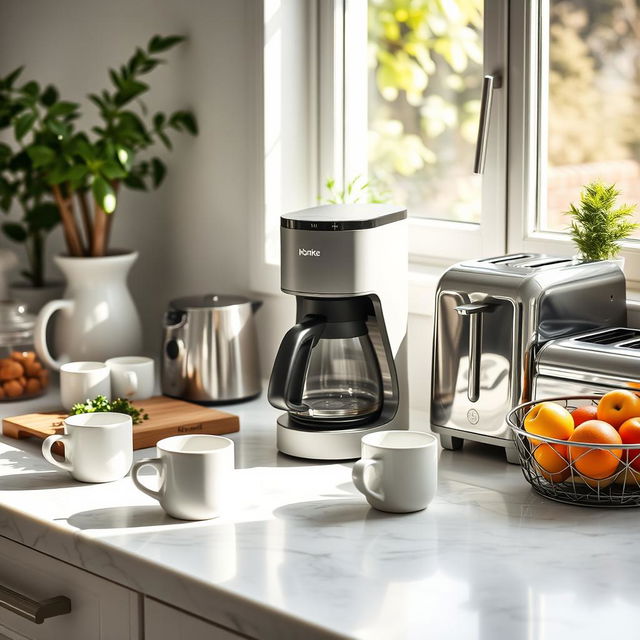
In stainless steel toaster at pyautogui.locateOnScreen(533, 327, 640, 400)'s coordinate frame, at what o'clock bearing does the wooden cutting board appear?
The wooden cutting board is roughly at 2 o'clock from the stainless steel toaster.

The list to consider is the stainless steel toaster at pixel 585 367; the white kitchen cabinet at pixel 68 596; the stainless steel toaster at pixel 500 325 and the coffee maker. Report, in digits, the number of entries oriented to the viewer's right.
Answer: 0

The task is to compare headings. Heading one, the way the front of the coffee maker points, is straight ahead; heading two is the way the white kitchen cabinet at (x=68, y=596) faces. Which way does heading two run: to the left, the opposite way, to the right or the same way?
the same way

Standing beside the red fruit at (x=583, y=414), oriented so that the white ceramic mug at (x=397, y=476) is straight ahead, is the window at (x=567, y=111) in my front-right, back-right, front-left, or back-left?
back-right

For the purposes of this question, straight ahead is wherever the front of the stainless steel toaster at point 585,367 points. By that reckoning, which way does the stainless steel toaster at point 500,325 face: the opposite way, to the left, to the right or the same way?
the same way

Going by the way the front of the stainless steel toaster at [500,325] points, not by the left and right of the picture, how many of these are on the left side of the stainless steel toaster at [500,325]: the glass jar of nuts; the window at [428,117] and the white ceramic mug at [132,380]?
0

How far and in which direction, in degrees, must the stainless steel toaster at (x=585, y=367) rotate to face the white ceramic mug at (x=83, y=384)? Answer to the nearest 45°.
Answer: approximately 45° to its right

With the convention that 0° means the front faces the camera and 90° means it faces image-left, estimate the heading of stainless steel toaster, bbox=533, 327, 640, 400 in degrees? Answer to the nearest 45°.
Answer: approximately 45°

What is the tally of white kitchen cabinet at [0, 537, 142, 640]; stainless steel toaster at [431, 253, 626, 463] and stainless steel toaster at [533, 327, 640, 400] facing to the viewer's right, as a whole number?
0

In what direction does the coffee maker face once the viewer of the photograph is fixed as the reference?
facing the viewer and to the left of the viewer

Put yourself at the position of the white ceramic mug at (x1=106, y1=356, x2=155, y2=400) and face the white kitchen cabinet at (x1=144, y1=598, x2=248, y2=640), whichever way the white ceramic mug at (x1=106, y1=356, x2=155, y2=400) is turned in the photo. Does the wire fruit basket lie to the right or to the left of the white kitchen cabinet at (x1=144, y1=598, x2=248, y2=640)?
left

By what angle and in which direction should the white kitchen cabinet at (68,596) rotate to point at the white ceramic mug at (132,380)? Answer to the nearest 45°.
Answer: approximately 135° to its right
